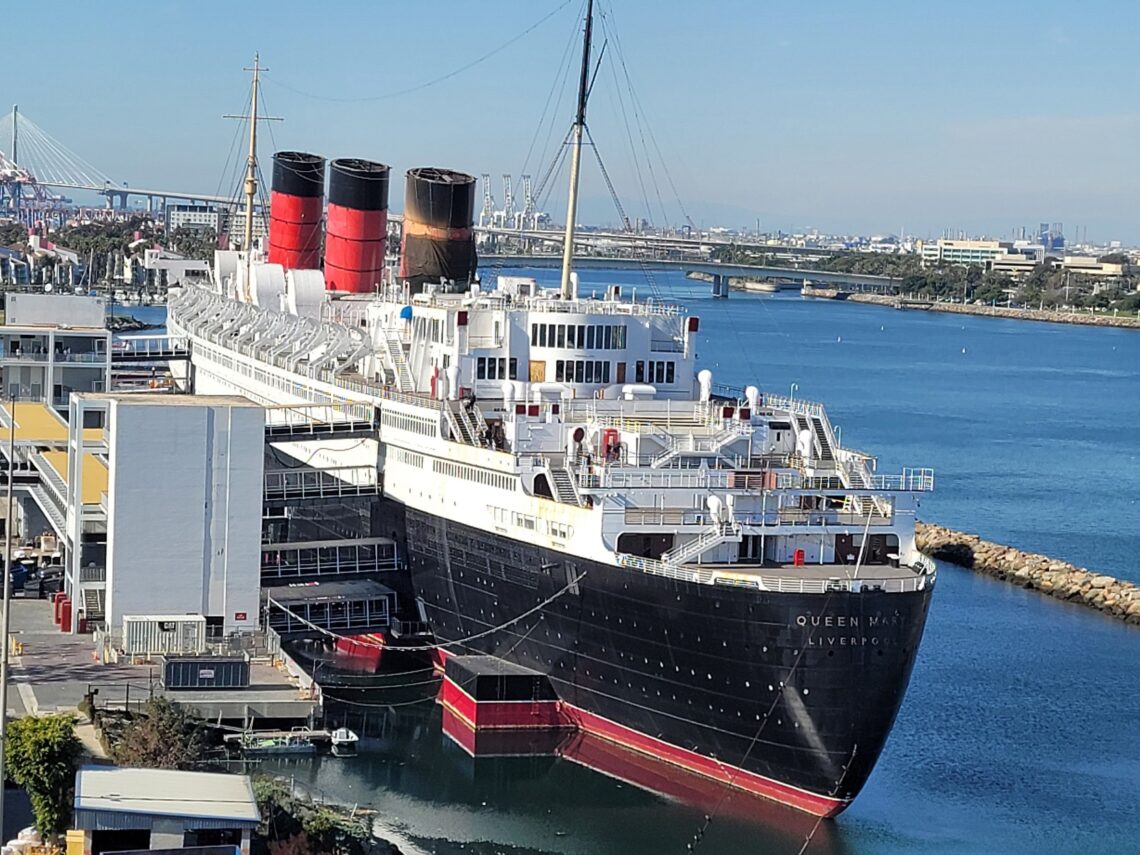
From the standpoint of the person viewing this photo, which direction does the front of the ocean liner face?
facing away from the viewer and to the left of the viewer

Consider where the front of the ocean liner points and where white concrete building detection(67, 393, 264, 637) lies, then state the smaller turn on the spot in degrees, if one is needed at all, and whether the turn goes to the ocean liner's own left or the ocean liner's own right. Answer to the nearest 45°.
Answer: approximately 45° to the ocean liner's own left

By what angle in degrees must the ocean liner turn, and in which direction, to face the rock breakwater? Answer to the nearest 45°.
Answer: approximately 90° to its right

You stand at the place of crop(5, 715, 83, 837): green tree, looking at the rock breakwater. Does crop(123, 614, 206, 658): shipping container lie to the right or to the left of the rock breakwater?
left
